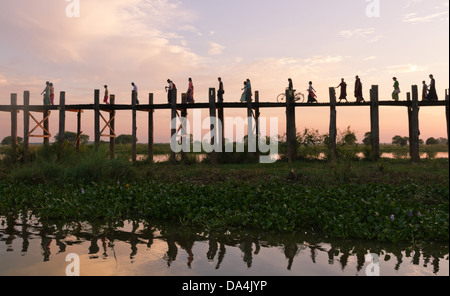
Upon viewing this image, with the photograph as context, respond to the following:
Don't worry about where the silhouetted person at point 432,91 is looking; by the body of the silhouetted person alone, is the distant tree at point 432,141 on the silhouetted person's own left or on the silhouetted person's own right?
on the silhouetted person's own right

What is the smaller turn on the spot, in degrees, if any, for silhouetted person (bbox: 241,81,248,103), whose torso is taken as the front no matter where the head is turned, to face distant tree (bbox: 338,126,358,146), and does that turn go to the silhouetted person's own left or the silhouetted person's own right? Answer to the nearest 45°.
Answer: approximately 180°

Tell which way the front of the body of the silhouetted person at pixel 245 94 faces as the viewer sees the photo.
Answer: to the viewer's left

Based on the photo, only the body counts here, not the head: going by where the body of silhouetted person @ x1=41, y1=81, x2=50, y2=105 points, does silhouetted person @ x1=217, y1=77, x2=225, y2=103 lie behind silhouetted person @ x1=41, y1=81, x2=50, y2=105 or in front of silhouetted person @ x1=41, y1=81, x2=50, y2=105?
behind

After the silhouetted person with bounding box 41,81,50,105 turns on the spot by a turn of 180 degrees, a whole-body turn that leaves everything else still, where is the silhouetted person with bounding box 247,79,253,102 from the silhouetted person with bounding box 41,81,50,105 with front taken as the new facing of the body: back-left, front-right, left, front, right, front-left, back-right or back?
front-right

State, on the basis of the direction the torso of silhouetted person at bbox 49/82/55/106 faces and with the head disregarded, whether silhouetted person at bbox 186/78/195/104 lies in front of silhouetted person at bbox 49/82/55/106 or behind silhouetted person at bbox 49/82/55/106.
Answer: behind

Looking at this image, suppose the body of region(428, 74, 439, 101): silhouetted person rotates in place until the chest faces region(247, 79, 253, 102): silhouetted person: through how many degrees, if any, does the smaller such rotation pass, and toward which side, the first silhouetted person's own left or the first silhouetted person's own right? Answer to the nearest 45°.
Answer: approximately 45° to the first silhouetted person's own left

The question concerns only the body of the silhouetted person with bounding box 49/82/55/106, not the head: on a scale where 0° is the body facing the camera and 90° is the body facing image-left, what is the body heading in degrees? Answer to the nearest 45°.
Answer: approximately 90°

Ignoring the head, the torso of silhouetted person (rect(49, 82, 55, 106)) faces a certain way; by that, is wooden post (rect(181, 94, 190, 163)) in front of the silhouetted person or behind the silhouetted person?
behind
